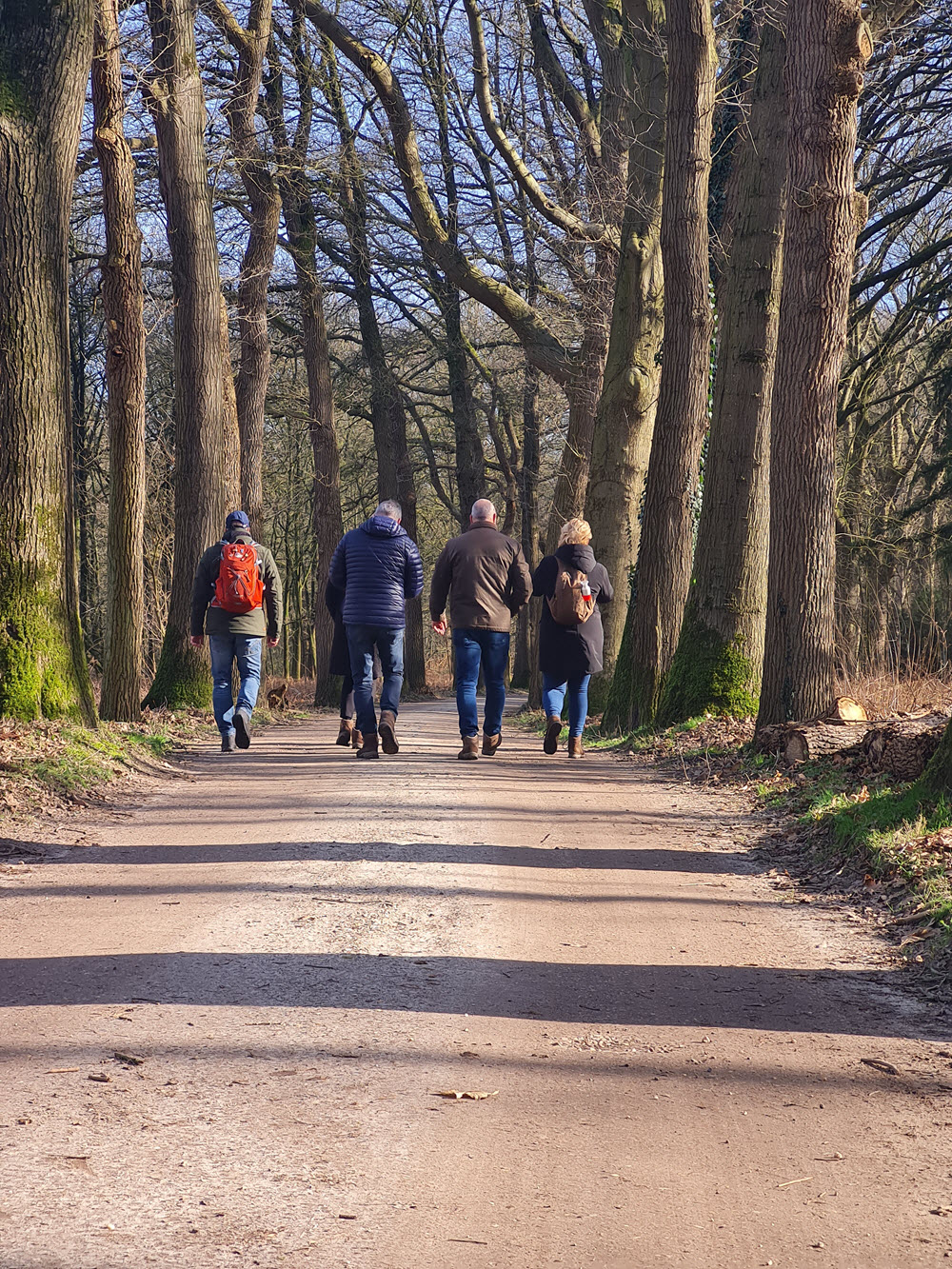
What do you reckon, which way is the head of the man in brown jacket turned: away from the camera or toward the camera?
away from the camera

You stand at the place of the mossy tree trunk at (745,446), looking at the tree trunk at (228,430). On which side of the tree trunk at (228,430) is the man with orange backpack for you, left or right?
left

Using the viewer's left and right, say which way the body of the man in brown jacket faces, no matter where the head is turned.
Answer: facing away from the viewer

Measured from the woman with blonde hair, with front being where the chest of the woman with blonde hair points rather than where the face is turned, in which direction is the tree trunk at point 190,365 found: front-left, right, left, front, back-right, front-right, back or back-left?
front-left

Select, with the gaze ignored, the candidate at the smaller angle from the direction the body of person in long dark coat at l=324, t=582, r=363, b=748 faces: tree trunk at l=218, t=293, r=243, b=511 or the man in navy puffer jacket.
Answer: the tree trunk

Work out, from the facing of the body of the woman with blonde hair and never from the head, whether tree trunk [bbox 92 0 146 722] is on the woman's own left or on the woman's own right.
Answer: on the woman's own left

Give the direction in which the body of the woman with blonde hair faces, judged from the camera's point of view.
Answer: away from the camera

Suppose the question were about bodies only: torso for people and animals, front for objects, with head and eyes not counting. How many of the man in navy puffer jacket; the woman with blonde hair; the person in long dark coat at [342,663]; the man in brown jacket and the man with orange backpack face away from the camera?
5

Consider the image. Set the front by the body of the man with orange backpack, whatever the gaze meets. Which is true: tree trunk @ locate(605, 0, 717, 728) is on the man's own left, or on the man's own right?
on the man's own right

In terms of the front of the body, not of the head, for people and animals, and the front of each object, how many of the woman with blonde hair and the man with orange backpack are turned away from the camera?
2

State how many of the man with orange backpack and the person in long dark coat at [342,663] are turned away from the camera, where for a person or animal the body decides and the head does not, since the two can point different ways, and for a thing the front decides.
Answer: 2

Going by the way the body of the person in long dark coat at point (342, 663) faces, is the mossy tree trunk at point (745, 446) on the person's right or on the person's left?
on the person's right

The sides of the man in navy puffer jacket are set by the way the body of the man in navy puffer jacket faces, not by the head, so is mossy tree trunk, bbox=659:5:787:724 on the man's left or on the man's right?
on the man's right

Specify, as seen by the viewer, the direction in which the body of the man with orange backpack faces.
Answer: away from the camera

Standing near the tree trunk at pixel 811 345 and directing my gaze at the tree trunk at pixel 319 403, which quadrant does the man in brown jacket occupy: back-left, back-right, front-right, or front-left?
front-left

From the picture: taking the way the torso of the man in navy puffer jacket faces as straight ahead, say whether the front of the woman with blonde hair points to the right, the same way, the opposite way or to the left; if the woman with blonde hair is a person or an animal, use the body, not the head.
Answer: the same way

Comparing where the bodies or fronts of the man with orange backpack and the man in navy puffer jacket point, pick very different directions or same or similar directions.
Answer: same or similar directions

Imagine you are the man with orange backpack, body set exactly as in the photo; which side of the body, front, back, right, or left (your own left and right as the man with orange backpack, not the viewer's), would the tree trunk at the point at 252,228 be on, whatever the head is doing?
front

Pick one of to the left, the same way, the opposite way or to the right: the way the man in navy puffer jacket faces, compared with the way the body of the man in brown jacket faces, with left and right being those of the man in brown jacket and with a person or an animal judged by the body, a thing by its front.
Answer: the same way

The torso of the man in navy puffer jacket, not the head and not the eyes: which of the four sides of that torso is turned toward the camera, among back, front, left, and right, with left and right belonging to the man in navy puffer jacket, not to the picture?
back

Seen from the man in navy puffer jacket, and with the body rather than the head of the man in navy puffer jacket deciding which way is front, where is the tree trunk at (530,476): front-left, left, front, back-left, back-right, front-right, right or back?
front
